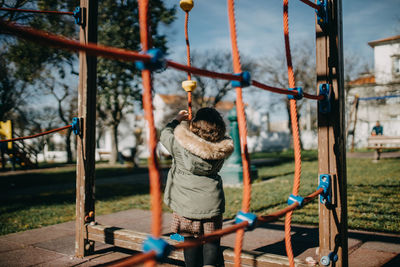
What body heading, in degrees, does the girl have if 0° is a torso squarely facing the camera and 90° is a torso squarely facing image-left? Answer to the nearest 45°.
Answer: approximately 180°

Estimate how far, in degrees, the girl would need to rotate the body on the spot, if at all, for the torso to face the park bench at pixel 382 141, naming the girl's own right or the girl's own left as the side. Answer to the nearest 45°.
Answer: approximately 45° to the girl's own right

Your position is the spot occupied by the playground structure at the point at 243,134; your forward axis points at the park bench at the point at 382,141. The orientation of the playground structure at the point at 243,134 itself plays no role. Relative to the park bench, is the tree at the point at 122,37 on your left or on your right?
left

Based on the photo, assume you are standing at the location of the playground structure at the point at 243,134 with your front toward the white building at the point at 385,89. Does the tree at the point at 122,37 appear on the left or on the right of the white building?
left

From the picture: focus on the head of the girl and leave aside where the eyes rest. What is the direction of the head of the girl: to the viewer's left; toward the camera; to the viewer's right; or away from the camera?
away from the camera

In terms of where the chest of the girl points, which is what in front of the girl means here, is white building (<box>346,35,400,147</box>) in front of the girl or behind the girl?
in front
